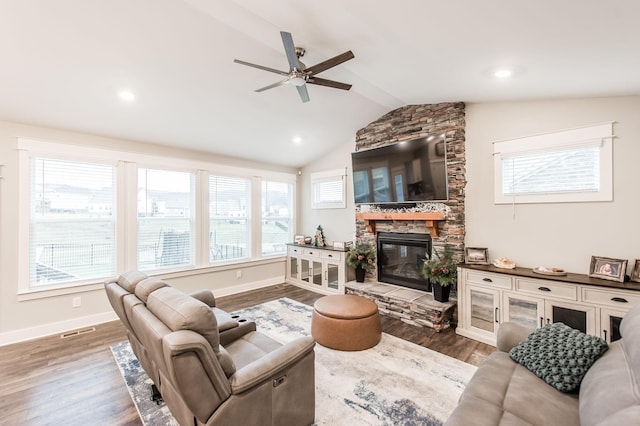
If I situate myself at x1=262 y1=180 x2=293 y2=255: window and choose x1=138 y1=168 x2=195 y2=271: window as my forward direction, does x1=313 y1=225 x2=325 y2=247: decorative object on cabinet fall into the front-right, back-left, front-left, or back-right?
back-left

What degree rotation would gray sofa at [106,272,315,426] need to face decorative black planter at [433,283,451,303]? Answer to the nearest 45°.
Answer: approximately 45° to its right

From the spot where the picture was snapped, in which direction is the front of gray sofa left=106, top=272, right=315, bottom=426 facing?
facing away from the viewer and to the right of the viewer

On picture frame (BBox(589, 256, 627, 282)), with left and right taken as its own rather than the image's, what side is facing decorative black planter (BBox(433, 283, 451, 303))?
right

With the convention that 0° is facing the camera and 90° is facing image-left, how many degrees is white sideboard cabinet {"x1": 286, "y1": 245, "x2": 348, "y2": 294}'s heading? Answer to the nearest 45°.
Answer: approximately 45°

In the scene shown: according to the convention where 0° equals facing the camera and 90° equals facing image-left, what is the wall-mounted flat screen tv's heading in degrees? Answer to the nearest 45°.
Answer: approximately 45°

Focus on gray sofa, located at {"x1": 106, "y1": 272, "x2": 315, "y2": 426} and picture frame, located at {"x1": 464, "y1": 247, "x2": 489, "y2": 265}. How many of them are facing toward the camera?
1

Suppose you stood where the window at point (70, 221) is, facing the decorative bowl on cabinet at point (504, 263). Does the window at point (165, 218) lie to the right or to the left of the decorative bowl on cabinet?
left
